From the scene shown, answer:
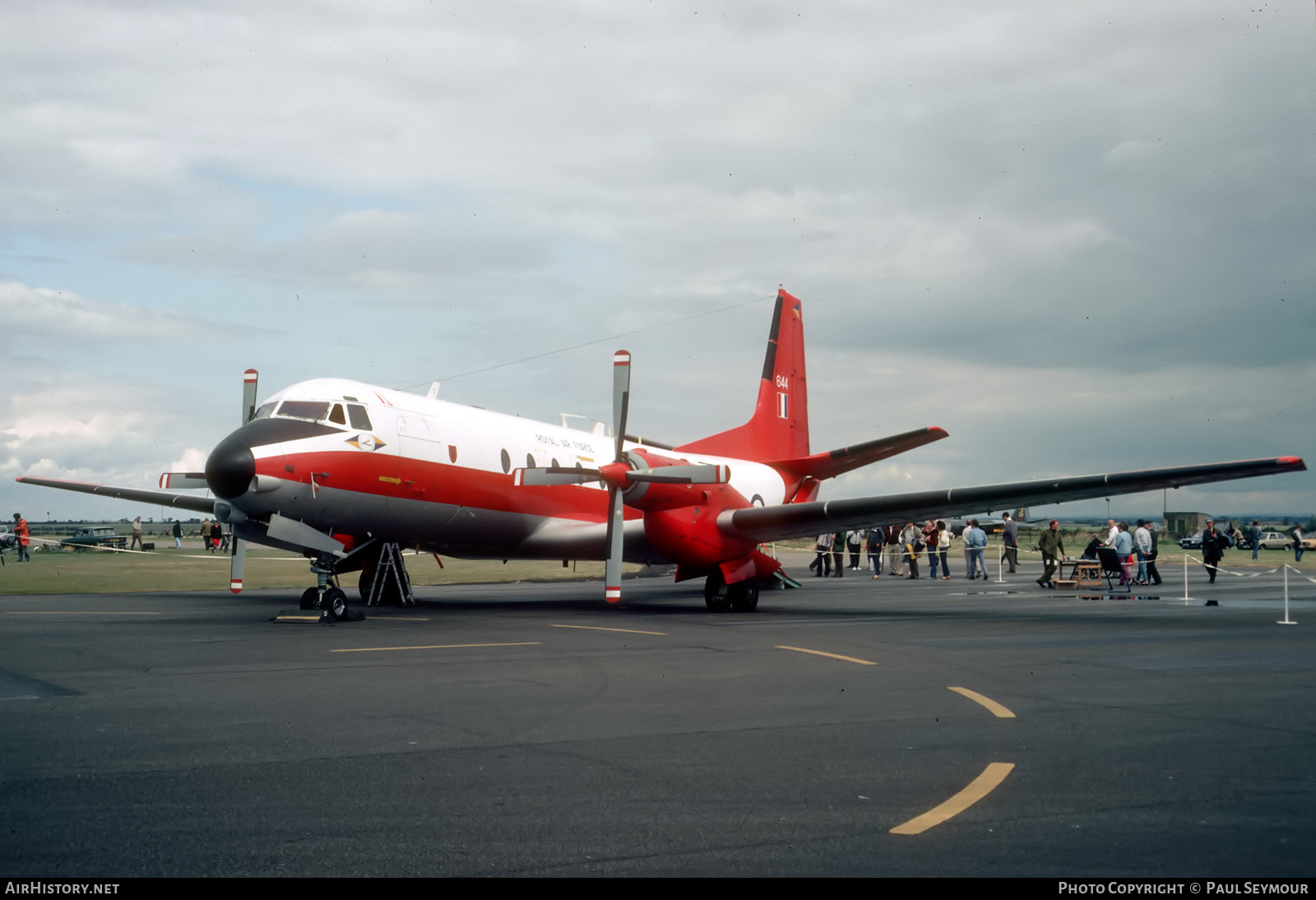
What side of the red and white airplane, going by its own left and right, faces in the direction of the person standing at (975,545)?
back

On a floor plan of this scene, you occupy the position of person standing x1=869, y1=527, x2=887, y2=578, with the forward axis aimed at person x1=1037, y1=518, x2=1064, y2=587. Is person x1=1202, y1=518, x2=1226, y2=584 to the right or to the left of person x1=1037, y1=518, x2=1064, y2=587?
left

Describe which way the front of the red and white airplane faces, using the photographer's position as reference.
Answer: facing the viewer and to the left of the viewer

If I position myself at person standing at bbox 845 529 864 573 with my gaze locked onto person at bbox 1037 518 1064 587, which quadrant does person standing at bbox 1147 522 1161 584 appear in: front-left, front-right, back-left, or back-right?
front-left

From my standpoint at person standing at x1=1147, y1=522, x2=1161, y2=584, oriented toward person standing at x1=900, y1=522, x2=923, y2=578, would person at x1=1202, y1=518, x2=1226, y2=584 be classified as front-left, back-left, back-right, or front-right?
back-right

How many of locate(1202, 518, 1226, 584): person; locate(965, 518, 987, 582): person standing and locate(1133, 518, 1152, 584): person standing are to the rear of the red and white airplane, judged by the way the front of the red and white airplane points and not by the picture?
3

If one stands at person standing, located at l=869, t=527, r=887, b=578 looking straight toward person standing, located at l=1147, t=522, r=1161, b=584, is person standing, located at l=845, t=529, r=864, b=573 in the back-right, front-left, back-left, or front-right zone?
back-left

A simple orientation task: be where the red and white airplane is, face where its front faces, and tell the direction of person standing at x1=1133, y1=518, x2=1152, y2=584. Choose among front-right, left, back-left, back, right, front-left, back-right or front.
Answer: back

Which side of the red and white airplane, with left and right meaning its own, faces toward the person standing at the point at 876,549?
back

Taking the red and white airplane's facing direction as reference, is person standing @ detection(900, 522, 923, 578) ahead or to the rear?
to the rear

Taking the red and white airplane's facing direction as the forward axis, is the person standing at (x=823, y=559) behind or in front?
behind

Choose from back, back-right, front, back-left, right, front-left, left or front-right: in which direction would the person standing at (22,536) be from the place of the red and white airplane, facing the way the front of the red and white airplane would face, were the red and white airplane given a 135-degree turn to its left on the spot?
back-left

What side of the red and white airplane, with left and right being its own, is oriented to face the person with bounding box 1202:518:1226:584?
back

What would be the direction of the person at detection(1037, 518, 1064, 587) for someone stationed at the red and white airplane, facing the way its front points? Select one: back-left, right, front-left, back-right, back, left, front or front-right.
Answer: back

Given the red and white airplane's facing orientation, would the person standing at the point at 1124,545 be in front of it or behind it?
behind
